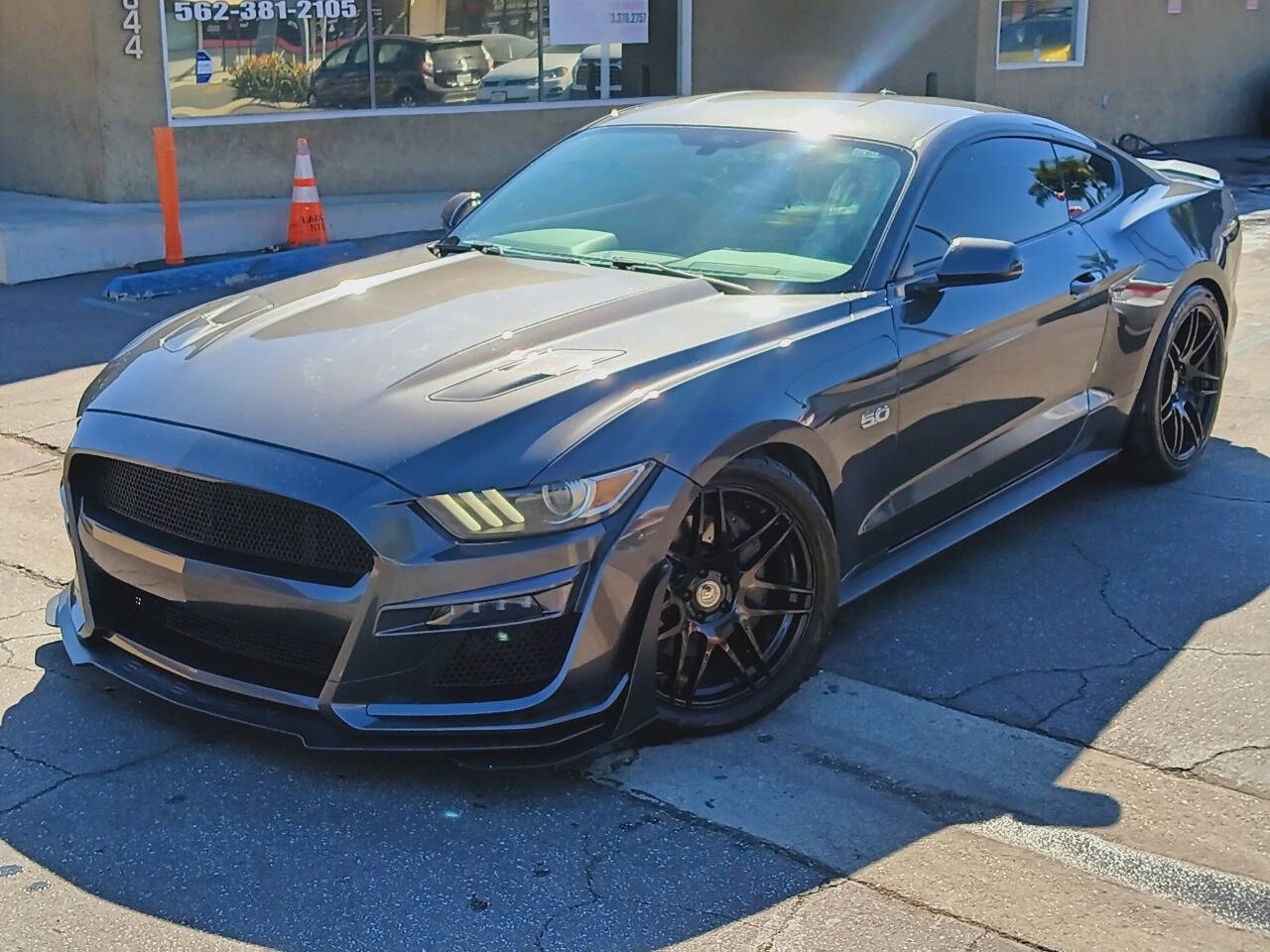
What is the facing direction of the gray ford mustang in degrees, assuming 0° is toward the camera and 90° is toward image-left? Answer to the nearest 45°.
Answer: approximately 45°

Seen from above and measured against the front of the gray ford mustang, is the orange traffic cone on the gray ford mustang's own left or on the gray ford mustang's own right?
on the gray ford mustang's own right

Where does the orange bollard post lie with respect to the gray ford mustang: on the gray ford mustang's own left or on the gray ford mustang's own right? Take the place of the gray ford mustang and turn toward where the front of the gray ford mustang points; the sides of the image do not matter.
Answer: on the gray ford mustang's own right
